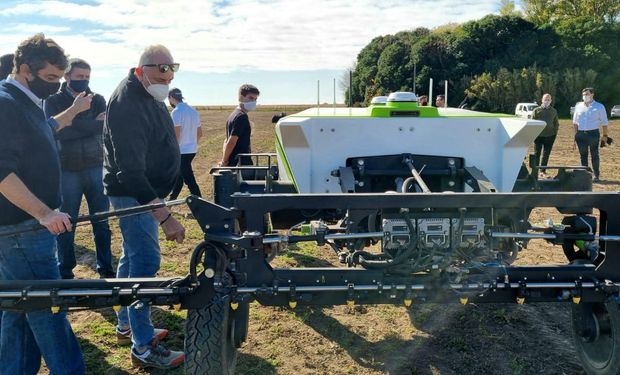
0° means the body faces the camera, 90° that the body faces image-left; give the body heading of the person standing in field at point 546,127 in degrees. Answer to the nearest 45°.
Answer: approximately 0°

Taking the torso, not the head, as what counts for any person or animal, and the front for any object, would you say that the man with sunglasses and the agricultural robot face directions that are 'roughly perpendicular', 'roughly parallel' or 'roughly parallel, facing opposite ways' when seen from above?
roughly perpendicular

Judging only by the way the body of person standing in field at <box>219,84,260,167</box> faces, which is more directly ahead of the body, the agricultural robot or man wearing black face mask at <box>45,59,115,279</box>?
the agricultural robot

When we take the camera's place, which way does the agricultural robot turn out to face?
facing away from the viewer

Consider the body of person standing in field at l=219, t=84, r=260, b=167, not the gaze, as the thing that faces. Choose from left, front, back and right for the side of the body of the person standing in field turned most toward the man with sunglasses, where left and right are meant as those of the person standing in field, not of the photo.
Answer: right

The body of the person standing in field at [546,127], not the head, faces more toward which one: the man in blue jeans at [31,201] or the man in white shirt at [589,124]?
the man in blue jeans

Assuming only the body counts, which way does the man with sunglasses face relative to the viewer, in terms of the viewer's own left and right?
facing to the right of the viewer
